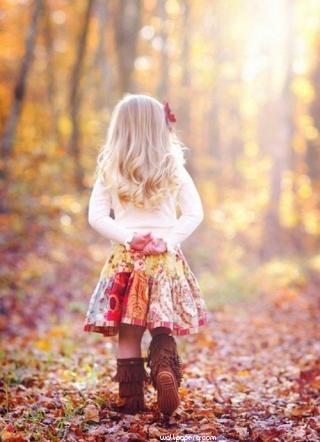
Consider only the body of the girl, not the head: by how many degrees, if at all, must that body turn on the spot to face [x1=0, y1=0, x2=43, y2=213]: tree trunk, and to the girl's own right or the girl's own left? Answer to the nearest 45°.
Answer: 0° — they already face it

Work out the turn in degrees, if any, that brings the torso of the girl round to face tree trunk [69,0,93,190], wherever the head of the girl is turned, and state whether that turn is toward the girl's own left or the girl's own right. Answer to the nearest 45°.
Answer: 0° — they already face it

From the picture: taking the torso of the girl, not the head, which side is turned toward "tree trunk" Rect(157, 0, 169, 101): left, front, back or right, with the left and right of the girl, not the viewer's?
front

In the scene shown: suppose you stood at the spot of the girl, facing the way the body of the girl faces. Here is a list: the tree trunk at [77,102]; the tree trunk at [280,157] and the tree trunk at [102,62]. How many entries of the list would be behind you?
0

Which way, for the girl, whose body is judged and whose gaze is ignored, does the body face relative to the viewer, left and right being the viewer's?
facing away from the viewer

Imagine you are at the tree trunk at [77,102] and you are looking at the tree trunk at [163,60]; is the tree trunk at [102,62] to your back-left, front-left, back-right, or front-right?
front-left

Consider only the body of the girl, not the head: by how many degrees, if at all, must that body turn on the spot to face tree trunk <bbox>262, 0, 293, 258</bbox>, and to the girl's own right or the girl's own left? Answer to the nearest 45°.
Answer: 0° — they already face it

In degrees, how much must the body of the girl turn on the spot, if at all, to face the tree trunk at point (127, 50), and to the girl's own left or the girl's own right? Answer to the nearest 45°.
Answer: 0° — they already face it

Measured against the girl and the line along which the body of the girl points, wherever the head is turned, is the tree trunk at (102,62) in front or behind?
in front

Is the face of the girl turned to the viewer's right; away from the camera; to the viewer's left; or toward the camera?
away from the camera
